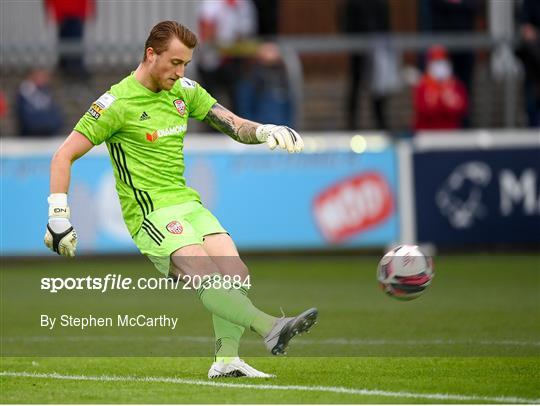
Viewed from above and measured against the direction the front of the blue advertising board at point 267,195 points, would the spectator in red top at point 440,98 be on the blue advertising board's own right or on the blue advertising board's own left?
on the blue advertising board's own left

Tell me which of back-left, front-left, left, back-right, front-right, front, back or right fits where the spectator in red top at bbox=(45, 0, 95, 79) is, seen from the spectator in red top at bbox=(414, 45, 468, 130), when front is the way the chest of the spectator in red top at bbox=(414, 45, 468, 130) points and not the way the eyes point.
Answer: right

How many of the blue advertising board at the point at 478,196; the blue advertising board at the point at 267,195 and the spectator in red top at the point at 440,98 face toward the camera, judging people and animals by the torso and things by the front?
3

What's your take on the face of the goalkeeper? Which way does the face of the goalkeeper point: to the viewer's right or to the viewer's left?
to the viewer's right

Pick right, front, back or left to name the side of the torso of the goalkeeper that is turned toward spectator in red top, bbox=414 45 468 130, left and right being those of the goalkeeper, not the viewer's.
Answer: left

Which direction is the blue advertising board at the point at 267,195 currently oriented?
toward the camera

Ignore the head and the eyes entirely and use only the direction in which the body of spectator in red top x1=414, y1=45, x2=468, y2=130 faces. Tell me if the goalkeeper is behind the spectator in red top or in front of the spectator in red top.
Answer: in front

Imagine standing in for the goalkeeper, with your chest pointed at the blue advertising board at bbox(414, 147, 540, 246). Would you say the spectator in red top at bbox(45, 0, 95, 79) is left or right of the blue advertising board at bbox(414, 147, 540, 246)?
left

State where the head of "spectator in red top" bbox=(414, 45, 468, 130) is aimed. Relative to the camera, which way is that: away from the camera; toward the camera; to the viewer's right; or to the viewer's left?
toward the camera

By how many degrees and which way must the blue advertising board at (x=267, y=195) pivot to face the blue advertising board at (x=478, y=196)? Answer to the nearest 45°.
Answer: approximately 90° to its left

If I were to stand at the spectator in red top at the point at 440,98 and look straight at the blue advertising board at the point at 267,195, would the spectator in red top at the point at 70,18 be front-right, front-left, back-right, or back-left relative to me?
front-right

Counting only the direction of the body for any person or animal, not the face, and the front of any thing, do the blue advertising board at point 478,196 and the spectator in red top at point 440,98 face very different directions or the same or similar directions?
same or similar directions

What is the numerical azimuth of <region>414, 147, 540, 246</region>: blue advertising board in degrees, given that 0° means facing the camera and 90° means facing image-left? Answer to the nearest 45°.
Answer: approximately 0°

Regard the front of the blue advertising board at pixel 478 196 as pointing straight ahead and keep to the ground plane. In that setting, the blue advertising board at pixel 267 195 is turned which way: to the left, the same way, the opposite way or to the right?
the same way
